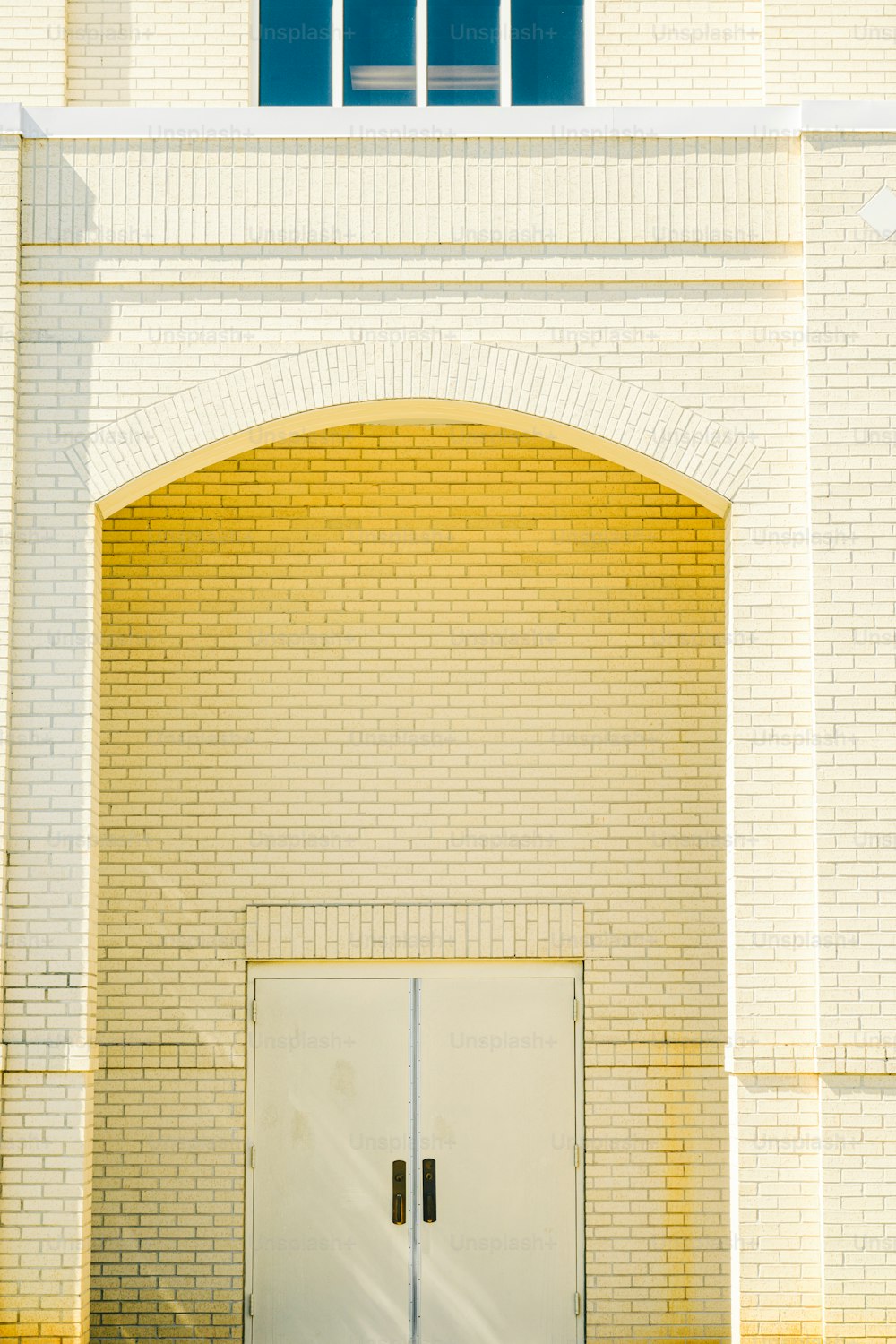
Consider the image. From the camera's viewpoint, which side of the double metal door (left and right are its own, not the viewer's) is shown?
front
